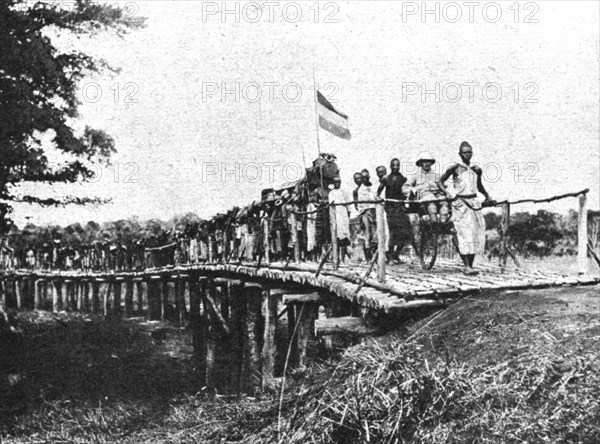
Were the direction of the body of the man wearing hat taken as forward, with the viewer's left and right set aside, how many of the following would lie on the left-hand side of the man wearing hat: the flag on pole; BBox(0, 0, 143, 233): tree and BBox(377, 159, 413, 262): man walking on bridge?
0

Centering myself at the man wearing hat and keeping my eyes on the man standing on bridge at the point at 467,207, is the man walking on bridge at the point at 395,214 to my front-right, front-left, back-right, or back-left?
back-right

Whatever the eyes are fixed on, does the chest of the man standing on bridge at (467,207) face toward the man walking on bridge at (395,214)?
no

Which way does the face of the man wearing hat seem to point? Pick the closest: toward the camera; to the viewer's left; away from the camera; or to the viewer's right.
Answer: toward the camera

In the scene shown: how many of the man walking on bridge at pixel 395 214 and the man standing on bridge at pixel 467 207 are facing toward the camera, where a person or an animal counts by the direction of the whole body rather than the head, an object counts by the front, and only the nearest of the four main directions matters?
2

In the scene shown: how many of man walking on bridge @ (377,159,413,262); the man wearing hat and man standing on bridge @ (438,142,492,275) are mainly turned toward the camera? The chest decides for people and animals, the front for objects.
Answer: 3

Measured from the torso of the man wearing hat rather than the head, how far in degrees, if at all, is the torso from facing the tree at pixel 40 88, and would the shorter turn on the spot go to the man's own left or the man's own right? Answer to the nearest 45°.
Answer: approximately 90° to the man's own right

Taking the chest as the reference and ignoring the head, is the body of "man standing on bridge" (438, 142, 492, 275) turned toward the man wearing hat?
no

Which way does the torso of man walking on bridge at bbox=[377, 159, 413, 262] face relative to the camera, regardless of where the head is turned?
toward the camera

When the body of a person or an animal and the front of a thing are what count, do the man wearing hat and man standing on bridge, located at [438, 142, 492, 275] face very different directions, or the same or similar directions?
same or similar directions

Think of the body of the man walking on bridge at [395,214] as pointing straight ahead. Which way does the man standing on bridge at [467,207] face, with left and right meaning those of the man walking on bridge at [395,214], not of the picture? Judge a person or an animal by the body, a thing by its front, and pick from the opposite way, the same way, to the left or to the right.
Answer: the same way

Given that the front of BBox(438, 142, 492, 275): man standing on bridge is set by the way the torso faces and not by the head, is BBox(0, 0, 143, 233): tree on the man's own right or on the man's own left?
on the man's own right

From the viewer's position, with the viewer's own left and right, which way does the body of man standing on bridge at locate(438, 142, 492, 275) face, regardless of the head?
facing the viewer

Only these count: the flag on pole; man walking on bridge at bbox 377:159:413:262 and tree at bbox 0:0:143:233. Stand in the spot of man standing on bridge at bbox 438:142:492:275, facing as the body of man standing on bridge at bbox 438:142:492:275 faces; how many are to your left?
0
